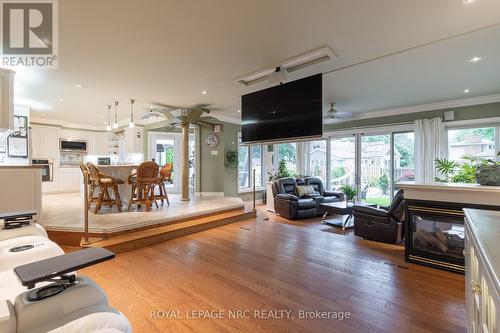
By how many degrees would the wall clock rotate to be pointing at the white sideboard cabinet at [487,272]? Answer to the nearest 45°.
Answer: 0° — it already faces it

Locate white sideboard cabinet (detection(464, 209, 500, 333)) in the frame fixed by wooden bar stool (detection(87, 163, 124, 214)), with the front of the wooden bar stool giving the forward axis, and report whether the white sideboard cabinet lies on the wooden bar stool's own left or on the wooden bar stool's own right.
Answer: on the wooden bar stool's own right

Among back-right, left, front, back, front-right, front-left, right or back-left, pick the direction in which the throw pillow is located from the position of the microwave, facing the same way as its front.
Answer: front-left

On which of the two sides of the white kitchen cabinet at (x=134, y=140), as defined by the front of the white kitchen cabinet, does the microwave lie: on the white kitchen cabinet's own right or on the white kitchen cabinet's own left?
on the white kitchen cabinet's own right

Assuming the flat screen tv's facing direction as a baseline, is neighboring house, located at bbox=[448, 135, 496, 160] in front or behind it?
behind

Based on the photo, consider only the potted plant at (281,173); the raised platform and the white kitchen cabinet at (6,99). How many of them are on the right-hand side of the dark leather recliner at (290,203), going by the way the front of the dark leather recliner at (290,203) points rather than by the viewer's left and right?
2

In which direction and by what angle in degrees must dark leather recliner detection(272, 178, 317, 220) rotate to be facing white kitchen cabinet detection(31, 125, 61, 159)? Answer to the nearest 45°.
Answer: approximately 135° to its right

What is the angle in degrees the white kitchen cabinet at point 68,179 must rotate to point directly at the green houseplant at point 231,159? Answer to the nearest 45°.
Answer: approximately 45° to its left
